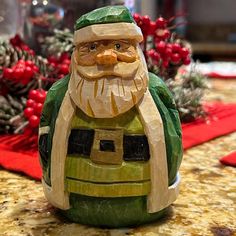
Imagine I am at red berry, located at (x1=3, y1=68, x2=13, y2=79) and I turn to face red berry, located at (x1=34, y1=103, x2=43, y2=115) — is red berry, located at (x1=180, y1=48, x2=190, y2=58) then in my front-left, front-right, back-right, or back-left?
front-left

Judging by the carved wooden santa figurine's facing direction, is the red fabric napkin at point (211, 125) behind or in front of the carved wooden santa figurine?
behind

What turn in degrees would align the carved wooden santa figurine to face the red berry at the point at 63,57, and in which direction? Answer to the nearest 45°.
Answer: approximately 180°

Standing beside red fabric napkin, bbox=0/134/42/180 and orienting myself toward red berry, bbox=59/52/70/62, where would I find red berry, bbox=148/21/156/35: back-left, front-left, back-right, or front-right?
front-right

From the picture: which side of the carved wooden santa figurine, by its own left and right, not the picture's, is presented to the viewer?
front
